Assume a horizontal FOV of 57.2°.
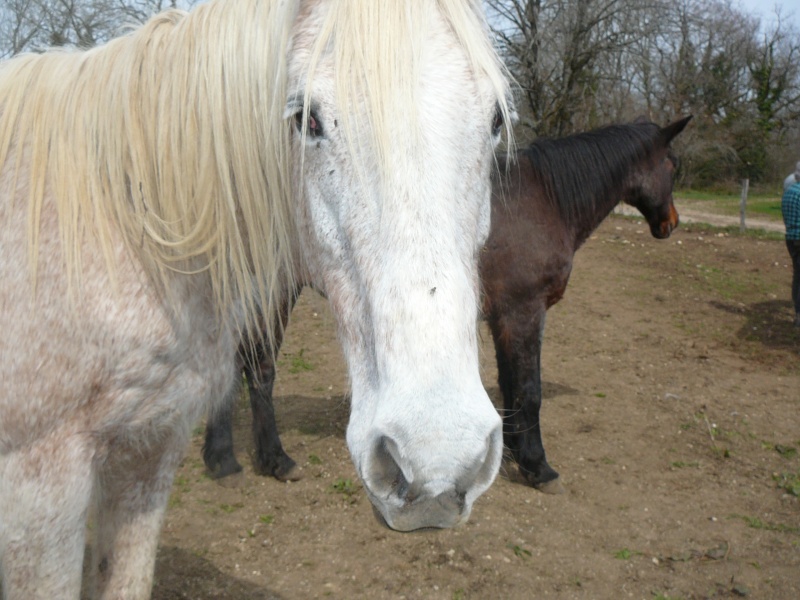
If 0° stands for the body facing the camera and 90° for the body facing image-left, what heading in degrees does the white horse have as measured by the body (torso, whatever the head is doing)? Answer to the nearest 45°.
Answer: approximately 315°

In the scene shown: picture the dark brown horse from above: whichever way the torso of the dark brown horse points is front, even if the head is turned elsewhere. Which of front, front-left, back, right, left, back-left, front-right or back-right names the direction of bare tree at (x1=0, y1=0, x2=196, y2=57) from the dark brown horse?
back-left

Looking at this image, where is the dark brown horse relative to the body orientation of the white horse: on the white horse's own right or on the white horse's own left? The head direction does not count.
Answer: on the white horse's own left

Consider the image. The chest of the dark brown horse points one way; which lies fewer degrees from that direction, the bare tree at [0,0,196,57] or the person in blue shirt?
the person in blue shirt

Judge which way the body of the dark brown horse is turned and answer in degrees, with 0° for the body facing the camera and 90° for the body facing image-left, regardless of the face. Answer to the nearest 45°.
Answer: approximately 270°

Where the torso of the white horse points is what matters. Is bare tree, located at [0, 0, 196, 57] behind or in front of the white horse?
behind
